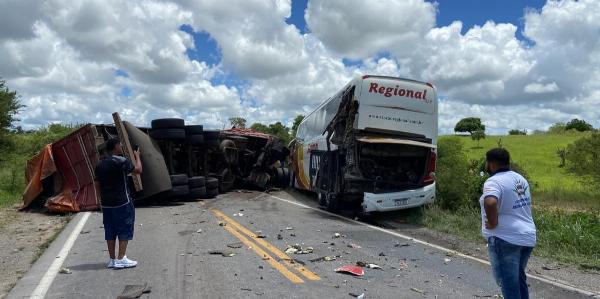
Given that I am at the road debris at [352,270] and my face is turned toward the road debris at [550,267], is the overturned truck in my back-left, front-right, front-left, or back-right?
back-left

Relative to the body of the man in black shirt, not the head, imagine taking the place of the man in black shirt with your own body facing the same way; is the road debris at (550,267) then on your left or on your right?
on your right

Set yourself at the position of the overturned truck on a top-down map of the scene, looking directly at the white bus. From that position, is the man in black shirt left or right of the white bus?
right

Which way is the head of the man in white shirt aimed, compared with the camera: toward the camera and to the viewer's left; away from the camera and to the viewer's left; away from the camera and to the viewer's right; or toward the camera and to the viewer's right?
away from the camera and to the viewer's left

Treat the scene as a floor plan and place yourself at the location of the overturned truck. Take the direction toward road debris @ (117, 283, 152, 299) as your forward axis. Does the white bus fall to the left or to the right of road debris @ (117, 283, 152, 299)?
left
